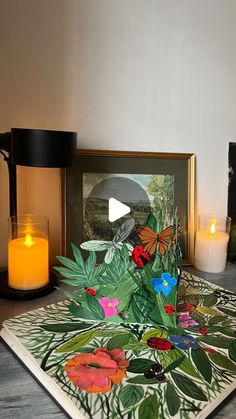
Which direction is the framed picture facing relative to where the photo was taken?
toward the camera
